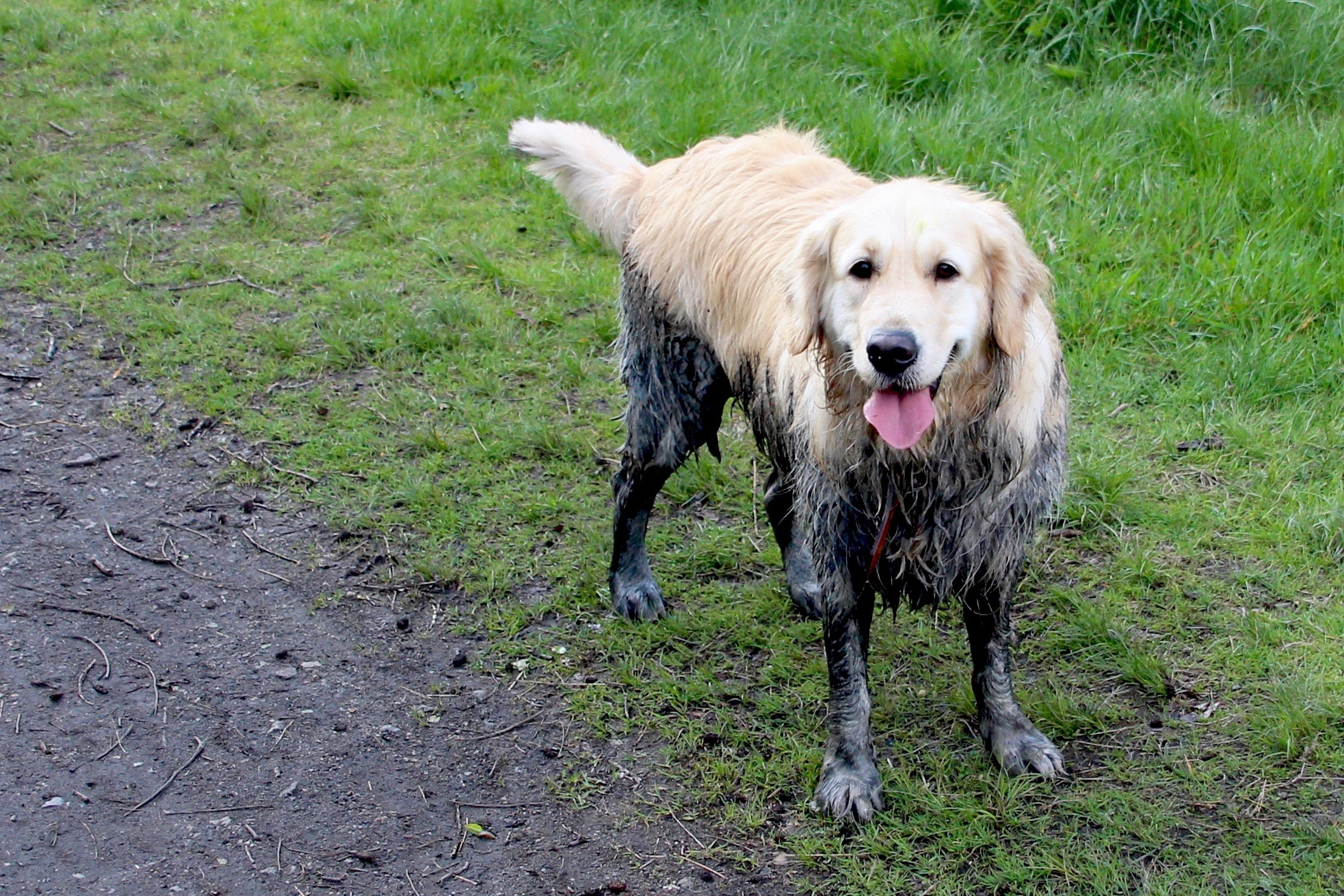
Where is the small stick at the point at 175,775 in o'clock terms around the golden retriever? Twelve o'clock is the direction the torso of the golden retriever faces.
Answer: The small stick is roughly at 4 o'clock from the golden retriever.

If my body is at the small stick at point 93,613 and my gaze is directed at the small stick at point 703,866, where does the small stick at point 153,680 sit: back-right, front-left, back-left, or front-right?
front-right

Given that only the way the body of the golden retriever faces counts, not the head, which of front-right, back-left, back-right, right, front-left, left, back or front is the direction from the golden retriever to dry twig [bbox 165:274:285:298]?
back

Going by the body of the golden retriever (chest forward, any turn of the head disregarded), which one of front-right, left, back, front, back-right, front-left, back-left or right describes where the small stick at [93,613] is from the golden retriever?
back-right

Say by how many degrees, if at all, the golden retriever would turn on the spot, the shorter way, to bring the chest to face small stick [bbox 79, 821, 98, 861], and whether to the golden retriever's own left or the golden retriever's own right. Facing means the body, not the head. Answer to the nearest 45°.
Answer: approximately 90° to the golden retriever's own right

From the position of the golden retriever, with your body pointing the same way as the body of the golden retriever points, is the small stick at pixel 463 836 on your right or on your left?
on your right

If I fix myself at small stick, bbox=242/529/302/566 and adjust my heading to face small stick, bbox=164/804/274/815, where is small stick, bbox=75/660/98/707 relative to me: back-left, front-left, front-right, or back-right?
front-right

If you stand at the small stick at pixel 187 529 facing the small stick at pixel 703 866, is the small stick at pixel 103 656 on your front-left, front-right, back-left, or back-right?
front-right

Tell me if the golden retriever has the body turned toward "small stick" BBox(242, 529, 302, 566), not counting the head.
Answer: no

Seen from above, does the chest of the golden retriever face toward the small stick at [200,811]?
no

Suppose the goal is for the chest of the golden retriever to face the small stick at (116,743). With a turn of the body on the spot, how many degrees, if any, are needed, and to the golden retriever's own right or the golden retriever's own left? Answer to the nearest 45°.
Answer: approximately 135° to the golden retriever's own right

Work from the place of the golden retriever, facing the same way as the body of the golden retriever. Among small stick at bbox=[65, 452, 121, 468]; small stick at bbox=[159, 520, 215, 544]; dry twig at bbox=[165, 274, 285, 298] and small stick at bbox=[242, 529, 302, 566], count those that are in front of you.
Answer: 0

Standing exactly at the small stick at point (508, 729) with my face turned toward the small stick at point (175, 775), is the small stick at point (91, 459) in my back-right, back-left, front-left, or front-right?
front-right

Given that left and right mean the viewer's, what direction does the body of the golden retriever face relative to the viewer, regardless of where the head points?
facing the viewer and to the right of the viewer

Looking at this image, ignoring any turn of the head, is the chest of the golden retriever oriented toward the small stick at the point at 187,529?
no

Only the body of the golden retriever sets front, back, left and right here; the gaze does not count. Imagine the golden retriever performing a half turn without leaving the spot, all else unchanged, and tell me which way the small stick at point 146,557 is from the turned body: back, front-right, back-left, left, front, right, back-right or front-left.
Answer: front-left
